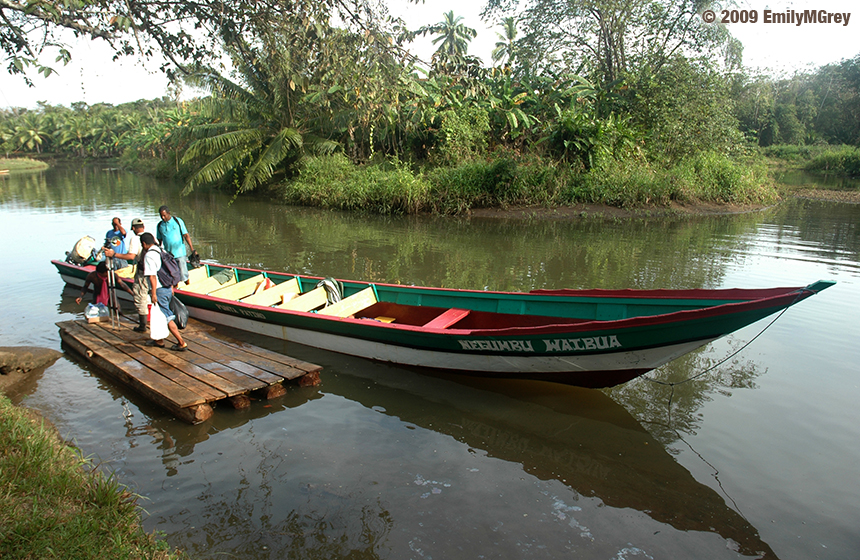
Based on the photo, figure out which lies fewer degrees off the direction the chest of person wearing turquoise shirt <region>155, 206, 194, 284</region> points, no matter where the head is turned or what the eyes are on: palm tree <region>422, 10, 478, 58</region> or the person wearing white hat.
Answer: the person wearing white hat

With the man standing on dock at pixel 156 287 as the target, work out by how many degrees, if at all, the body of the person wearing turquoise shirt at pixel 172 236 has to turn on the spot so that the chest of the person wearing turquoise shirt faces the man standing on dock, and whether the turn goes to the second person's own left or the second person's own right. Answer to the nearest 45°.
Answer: approximately 45° to the second person's own left

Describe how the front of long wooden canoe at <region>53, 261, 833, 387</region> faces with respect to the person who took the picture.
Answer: facing the viewer and to the right of the viewer

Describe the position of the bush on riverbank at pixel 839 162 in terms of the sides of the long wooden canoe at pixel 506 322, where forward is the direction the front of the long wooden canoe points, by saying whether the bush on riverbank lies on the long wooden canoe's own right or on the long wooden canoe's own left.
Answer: on the long wooden canoe's own left

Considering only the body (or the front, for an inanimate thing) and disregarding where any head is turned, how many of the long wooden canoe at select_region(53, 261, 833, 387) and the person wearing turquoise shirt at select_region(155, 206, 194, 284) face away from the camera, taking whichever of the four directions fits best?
0

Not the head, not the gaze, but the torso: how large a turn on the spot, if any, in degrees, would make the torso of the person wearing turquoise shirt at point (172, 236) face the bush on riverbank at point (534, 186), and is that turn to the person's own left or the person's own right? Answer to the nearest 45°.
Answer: approximately 180°

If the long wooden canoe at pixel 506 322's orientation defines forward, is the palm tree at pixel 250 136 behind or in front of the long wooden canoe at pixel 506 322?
behind

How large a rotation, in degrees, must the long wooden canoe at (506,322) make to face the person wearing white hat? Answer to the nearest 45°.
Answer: approximately 135° to its right

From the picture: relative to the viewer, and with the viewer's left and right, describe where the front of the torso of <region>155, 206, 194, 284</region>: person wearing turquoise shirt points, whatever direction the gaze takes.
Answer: facing the viewer and to the left of the viewer

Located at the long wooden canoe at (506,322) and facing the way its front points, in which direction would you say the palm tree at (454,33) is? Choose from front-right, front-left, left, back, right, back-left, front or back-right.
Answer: back-left

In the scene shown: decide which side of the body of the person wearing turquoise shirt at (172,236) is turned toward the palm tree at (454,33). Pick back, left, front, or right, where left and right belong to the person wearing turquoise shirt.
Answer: back
